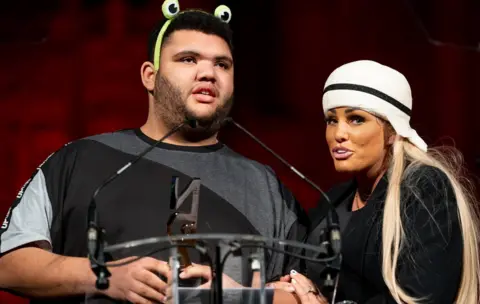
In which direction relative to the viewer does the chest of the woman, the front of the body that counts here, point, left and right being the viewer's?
facing the viewer and to the left of the viewer

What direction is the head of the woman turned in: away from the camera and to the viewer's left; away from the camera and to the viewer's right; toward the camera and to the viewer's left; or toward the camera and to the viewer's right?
toward the camera and to the viewer's left

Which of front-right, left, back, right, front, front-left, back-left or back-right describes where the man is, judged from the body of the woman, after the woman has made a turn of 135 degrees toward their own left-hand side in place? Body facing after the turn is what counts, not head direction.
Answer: back
